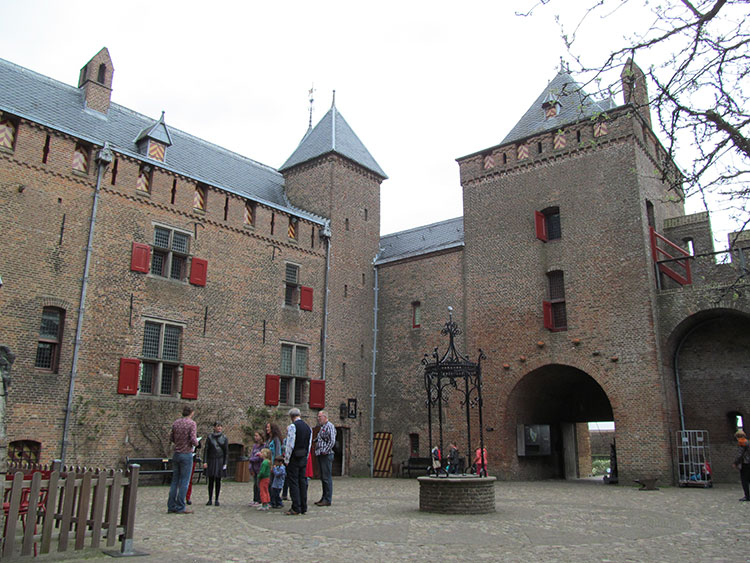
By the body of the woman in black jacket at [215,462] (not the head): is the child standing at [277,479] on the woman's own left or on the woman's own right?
on the woman's own left

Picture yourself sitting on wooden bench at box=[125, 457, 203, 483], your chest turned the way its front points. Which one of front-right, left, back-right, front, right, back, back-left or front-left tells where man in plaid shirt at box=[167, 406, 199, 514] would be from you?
front

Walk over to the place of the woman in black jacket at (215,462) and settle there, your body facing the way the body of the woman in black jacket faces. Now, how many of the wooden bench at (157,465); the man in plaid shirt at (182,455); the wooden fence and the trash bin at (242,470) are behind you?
2

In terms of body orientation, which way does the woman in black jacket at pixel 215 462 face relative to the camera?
toward the camera

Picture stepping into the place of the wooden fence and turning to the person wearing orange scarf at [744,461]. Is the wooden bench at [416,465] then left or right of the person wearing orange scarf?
left

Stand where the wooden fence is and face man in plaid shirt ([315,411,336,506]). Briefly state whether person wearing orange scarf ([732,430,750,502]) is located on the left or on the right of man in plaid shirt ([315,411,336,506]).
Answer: right

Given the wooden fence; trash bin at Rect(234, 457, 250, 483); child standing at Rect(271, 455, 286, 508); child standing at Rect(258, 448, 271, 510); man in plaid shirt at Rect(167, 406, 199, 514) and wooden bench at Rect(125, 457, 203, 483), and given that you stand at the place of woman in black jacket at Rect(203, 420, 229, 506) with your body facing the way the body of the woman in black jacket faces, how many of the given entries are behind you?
2

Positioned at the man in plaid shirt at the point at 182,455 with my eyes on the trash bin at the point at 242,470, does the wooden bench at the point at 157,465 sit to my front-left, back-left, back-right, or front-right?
front-left

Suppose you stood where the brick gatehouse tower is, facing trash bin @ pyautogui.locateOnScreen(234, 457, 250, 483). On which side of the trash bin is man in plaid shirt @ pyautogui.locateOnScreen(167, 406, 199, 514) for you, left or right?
left

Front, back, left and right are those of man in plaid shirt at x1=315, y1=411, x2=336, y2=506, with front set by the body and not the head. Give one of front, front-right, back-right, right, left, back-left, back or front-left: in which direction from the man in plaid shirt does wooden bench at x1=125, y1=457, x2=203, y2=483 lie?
front-right
